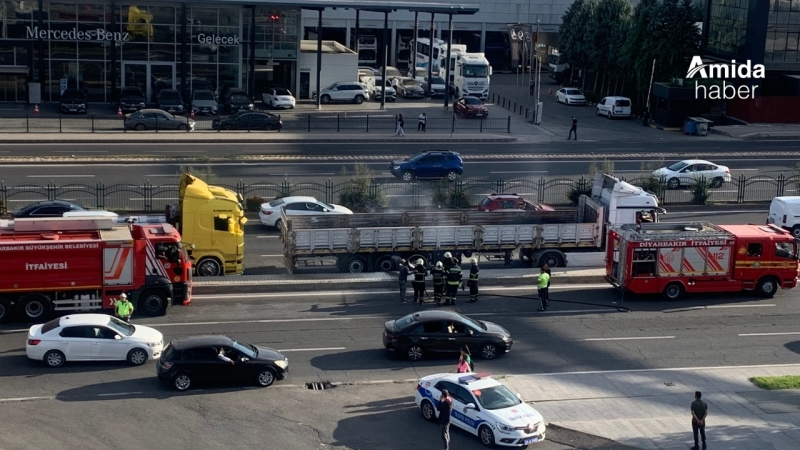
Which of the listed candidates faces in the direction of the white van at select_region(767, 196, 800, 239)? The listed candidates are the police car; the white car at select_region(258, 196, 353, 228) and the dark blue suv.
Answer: the white car

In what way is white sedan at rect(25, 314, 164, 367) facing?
to the viewer's right

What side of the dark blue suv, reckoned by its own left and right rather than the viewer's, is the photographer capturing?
left

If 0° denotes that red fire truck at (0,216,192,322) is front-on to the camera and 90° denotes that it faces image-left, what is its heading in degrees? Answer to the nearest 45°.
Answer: approximately 270°

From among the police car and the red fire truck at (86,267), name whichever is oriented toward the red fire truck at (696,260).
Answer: the red fire truck at (86,267)

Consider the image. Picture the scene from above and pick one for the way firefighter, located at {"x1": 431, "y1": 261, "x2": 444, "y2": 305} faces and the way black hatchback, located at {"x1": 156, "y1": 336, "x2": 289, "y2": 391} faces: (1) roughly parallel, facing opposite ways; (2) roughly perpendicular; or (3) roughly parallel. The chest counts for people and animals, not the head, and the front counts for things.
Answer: roughly perpendicular

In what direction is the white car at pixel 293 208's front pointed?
to the viewer's right

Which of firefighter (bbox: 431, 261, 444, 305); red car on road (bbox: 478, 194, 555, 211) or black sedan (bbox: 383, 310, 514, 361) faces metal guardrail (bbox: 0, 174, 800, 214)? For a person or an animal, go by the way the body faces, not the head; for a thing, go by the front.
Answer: the firefighter

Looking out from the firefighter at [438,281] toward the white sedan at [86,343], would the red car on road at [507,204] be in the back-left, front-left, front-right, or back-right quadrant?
back-right

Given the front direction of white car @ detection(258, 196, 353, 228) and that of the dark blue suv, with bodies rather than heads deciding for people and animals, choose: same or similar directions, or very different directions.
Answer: very different directions

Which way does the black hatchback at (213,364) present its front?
to the viewer's right

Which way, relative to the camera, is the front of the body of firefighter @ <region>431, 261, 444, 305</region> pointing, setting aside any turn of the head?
away from the camera

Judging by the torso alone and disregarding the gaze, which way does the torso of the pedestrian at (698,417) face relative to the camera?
away from the camera

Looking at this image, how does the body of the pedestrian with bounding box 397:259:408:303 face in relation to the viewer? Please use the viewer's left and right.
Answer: facing away from the viewer
